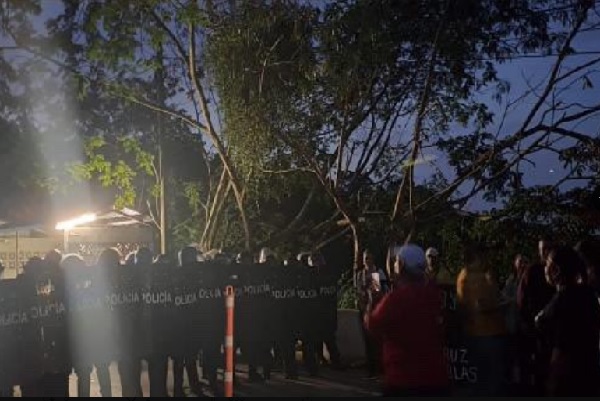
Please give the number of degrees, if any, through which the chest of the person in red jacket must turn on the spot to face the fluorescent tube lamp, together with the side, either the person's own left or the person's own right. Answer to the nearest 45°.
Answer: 0° — they already face it

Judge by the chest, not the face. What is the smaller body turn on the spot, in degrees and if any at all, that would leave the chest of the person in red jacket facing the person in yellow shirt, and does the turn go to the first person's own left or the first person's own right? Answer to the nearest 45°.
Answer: approximately 45° to the first person's own right

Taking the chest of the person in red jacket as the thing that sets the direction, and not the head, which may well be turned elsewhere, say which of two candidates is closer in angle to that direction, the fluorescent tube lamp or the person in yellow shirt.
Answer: the fluorescent tube lamp

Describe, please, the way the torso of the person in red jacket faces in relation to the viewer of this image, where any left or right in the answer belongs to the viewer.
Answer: facing away from the viewer and to the left of the viewer
